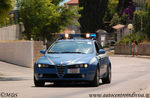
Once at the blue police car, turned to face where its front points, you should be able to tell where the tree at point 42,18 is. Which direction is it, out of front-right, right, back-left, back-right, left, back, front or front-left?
back

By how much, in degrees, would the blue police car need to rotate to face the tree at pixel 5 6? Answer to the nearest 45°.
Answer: approximately 135° to its right

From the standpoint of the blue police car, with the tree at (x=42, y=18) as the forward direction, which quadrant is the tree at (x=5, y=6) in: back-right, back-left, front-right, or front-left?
front-left

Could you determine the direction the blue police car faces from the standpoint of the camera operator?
facing the viewer
